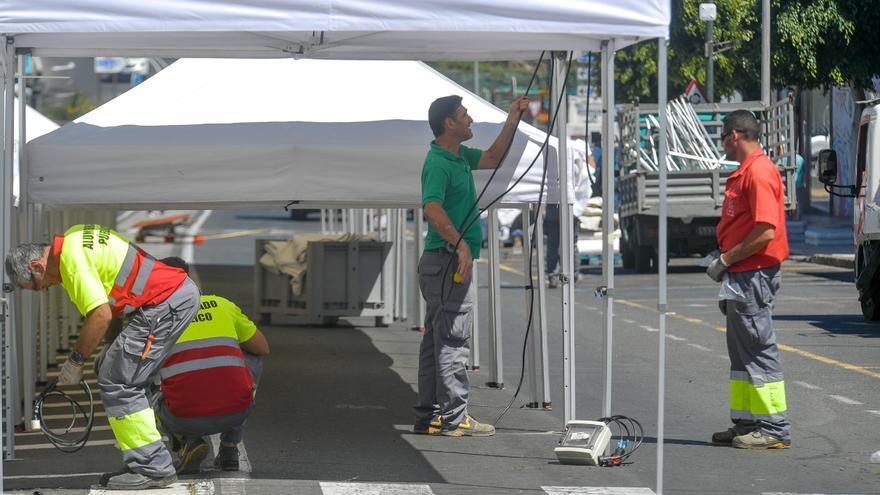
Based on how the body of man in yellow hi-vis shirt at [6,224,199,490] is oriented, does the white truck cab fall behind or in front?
behind

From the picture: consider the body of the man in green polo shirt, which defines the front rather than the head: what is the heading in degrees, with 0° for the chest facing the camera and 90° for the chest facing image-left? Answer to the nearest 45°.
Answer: approximately 270°

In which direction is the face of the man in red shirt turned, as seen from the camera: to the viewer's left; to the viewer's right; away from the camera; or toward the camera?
to the viewer's left

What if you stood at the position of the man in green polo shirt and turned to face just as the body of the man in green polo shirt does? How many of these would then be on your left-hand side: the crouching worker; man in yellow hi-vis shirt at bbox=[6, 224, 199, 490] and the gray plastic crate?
1

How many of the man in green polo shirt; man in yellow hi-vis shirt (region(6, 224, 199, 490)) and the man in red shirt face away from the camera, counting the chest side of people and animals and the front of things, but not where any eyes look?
0

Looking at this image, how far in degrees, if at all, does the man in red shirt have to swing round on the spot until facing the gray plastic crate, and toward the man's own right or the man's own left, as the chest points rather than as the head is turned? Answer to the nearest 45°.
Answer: approximately 45° to the man's own right

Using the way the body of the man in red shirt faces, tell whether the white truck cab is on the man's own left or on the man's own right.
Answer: on the man's own right

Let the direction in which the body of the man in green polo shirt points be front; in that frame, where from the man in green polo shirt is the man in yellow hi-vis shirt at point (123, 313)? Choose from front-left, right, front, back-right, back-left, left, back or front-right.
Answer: back-right

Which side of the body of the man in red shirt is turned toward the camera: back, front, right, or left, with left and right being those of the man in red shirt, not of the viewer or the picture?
left

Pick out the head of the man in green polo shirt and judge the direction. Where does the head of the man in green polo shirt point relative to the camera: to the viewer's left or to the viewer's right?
to the viewer's right
